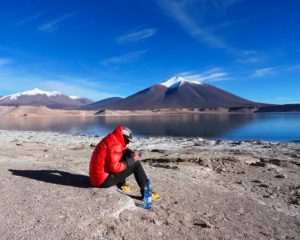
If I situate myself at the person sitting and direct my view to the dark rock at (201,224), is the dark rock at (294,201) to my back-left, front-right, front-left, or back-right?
front-left

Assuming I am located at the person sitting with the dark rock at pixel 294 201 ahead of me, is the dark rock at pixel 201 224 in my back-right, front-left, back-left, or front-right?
front-right

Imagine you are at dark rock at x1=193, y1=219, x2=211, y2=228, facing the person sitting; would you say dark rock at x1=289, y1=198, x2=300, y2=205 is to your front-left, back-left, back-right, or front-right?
back-right

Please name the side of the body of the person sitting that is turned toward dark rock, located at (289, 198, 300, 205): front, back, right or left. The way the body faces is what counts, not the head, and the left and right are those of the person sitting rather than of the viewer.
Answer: front

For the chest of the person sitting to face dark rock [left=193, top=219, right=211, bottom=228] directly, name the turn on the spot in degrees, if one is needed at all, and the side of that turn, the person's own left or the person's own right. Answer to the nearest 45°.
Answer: approximately 45° to the person's own right

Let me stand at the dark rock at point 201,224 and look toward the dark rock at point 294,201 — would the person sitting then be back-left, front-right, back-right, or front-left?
back-left

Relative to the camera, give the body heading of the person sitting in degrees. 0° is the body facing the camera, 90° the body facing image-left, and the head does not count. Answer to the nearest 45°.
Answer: approximately 270°
